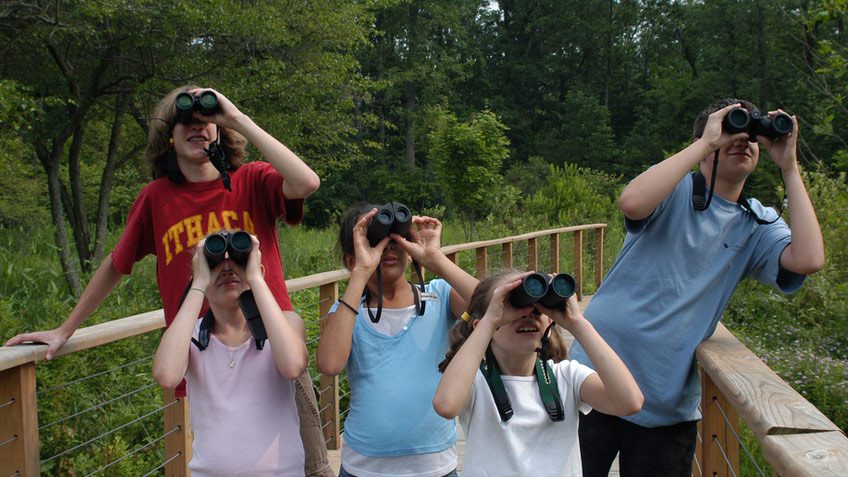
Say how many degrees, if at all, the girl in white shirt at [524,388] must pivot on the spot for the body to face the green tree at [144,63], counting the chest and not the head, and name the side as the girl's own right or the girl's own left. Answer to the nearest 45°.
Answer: approximately 135° to the girl's own right

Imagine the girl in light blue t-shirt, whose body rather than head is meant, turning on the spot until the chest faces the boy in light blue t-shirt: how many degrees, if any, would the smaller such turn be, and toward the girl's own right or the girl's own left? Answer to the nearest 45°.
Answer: approximately 90° to the girl's own left

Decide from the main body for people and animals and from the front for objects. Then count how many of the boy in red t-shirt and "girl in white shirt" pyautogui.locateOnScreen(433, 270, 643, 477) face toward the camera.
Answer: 2

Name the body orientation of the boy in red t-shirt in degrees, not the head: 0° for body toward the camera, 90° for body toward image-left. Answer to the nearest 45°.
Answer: approximately 0°

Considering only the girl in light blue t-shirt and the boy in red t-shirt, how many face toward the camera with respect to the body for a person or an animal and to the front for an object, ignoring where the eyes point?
2

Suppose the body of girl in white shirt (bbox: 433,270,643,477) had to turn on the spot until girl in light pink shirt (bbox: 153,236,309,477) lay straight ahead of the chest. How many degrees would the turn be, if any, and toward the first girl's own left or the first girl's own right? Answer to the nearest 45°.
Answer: approximately 90° to the first girl's own right

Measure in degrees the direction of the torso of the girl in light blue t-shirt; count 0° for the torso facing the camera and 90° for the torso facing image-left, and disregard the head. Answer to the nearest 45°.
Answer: approximately 0°

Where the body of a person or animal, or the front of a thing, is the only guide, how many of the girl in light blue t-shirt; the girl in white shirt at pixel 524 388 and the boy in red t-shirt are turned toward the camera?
3
